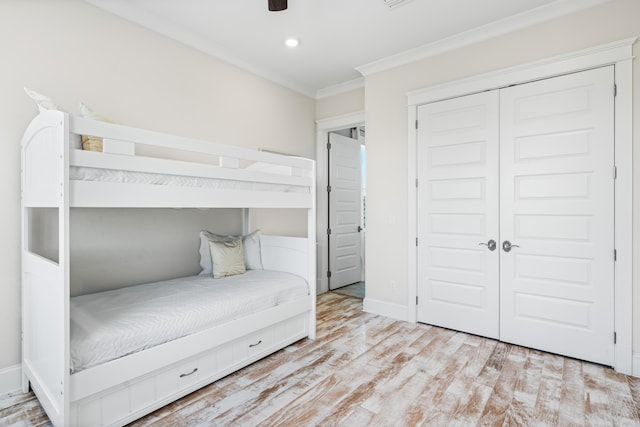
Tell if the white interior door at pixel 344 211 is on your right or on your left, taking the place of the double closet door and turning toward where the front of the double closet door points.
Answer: on your right

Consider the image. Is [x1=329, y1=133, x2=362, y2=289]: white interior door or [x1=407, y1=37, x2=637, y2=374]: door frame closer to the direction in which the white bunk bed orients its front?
the door frame

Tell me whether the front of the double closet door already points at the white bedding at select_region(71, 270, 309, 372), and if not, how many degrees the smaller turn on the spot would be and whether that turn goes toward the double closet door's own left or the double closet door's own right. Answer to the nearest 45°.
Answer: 0° — it already faces it

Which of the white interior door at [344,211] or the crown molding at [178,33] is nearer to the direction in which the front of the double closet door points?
the crown molding

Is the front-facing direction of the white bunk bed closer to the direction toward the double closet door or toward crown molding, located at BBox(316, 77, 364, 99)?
the double closet door

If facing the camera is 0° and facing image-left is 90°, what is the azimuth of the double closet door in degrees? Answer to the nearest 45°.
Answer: approximately 45°
